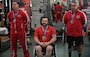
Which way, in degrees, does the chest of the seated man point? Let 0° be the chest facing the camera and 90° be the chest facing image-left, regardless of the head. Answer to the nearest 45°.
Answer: approximately 0°

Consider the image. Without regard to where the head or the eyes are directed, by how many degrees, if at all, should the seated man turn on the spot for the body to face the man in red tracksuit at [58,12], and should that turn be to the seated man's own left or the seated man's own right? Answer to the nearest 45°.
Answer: approximately 180°
